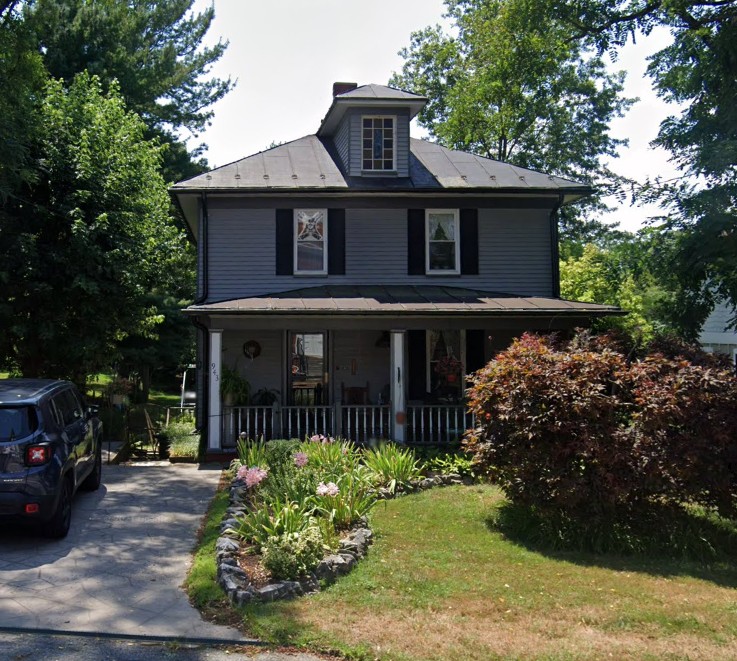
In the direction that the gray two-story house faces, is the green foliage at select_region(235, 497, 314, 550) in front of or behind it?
in front

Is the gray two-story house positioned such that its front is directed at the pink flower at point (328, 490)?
yes

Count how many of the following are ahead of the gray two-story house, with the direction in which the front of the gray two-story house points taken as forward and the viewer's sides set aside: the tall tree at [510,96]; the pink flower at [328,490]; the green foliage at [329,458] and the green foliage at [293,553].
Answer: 3

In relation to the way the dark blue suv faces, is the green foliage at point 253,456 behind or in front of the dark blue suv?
in front

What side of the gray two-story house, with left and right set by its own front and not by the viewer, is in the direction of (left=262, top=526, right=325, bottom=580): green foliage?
front

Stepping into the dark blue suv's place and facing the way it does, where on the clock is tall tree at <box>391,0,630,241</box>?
The tall tree is roughly at 12 o'clock from the dark blue suv.

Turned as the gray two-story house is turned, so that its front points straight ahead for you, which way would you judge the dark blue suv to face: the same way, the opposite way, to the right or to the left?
the opposite way

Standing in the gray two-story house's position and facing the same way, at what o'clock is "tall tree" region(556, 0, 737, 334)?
The tall tree is roughly at 10 o'clock from the gray two-story house.

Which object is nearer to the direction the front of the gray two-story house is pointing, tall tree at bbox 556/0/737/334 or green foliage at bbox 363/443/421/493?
the green foliage

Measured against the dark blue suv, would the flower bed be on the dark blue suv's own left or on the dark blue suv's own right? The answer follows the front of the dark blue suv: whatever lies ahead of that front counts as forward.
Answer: on the dark blue suv's own right

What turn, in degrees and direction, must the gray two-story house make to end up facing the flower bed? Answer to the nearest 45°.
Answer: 0° — it already faces it

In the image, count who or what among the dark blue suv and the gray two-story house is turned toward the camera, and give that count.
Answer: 1

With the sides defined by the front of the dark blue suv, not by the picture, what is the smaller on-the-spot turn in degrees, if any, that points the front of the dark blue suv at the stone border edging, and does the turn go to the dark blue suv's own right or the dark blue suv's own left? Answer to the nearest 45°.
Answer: approximately 90° to the dark blue suv's own right

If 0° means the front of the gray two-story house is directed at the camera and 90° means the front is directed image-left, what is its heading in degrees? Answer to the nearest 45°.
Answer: approximately 0°

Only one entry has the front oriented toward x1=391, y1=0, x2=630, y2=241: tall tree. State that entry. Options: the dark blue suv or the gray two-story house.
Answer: the dark blue suv
